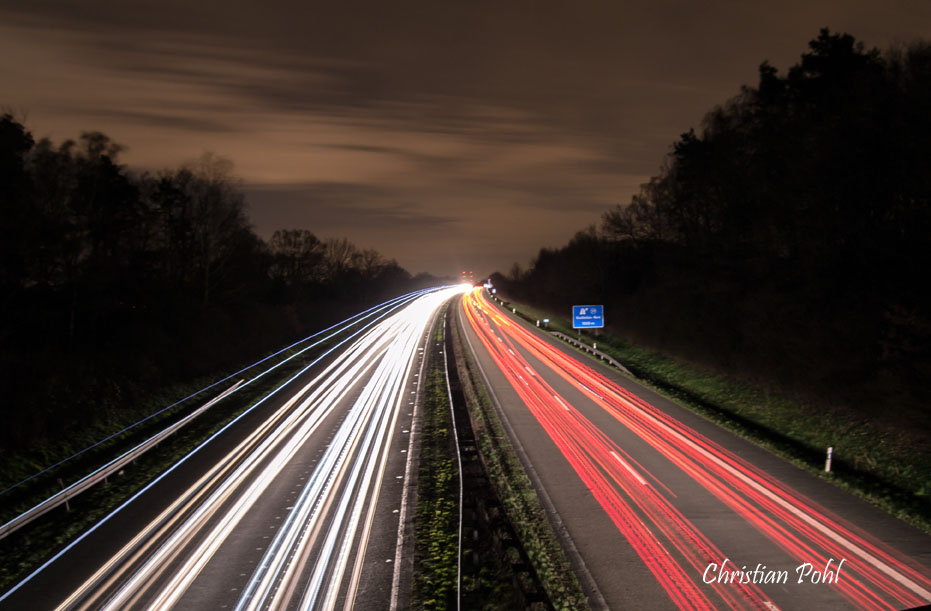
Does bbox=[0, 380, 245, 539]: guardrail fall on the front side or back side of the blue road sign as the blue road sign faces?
on the front side

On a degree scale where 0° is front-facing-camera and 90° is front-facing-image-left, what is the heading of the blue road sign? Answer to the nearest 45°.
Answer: approximately 0°

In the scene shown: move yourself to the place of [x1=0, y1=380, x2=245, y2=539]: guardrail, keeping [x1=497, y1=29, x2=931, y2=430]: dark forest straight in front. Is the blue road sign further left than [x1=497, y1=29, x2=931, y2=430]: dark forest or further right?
left

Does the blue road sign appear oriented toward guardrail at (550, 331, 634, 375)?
yes
